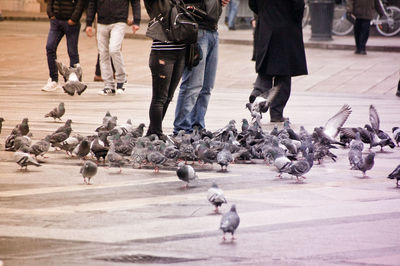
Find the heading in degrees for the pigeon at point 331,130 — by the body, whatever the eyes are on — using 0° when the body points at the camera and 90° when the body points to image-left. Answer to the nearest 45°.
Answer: approximately 90°

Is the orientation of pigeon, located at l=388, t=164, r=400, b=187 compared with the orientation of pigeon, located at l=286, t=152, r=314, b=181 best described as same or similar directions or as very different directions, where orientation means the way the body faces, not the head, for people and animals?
same or similar directions

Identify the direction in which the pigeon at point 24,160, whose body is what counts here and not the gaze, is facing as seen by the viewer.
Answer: to the viewer's left

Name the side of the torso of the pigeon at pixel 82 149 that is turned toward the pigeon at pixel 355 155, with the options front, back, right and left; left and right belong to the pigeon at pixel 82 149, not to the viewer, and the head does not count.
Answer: front
